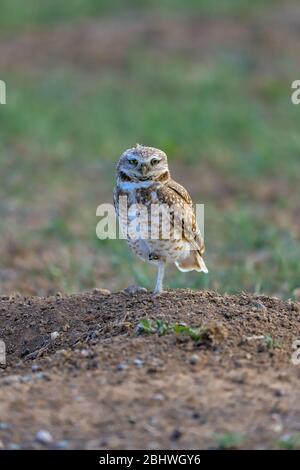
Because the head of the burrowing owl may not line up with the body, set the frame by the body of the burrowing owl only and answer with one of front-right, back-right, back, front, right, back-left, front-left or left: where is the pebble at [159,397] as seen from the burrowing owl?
front-left

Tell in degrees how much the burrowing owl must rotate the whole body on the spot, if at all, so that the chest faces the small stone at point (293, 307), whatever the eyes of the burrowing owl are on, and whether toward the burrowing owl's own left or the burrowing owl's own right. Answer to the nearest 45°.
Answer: approximately 135° to the burrowing owl's own left

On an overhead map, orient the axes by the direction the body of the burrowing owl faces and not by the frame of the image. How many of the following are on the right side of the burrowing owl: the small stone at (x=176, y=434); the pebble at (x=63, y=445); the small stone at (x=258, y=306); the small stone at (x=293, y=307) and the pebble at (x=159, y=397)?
0

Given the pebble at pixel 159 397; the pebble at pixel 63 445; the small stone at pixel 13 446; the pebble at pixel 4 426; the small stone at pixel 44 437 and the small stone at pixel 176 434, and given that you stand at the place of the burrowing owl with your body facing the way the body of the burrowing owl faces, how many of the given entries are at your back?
0

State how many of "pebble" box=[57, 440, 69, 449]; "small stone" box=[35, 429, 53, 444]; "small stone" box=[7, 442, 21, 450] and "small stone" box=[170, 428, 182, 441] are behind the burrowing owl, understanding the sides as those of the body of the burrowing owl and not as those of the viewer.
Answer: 0

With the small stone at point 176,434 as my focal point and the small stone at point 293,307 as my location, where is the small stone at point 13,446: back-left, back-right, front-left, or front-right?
front-right

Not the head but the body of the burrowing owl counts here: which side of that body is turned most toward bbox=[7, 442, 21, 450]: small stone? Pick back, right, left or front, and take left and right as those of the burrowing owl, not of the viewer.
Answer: front

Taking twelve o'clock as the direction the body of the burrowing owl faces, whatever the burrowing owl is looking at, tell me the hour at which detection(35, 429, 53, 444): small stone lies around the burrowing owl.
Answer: The small stone is roughly at 11 o'clock from the burrowing owl.

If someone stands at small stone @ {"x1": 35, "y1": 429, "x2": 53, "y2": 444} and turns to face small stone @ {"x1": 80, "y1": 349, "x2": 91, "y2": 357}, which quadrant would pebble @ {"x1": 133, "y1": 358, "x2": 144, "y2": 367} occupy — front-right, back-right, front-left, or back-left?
front-right

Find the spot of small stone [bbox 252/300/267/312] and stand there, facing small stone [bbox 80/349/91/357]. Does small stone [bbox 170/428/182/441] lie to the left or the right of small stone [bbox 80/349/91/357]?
left

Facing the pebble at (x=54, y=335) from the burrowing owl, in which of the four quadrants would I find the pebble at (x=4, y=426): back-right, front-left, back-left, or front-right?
front-left

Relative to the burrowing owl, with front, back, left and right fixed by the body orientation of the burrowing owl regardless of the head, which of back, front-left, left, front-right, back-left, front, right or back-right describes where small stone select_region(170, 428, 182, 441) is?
front-left

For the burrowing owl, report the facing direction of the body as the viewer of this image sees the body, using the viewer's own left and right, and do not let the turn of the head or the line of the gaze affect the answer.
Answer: facing the viewer and to the left of the viewer

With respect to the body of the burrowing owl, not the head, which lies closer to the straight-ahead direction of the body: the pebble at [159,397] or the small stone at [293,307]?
the pebble

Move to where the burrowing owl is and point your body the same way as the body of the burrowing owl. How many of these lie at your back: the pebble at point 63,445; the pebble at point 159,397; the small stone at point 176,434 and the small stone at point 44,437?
0

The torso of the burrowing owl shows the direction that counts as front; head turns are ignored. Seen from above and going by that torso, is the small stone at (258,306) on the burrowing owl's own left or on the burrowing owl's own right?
on the burrowing owl's own left
